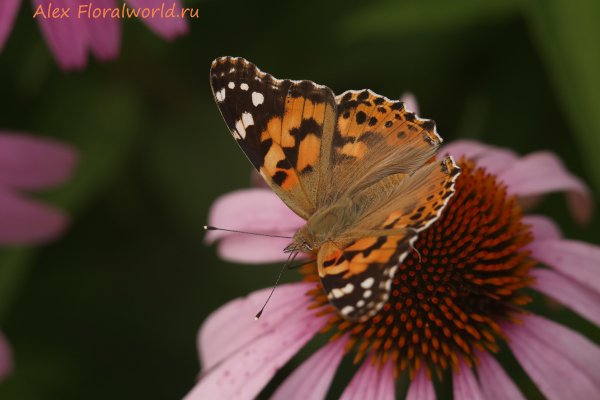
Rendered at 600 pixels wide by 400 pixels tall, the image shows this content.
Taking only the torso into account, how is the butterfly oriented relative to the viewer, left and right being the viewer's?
facing the viewer and to the left of the viewer

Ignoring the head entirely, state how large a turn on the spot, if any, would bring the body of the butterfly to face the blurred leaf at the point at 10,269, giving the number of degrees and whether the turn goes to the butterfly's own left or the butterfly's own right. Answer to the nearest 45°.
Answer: approximately 45° to the butterfly's own right
